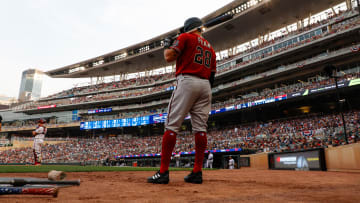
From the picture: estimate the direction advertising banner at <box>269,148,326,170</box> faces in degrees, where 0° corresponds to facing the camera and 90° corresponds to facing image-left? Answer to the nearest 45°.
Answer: approximately 45°

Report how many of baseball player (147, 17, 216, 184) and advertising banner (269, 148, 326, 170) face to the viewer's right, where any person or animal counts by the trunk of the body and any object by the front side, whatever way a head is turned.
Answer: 0

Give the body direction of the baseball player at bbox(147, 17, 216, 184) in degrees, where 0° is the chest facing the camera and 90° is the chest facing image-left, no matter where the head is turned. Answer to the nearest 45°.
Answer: approximately 135°

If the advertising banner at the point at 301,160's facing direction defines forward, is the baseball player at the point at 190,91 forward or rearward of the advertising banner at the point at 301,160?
forward

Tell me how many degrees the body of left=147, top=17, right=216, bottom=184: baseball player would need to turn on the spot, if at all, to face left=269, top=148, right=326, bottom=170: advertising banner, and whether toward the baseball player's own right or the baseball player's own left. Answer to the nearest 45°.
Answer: approximately 90° to the baseball player's own right
